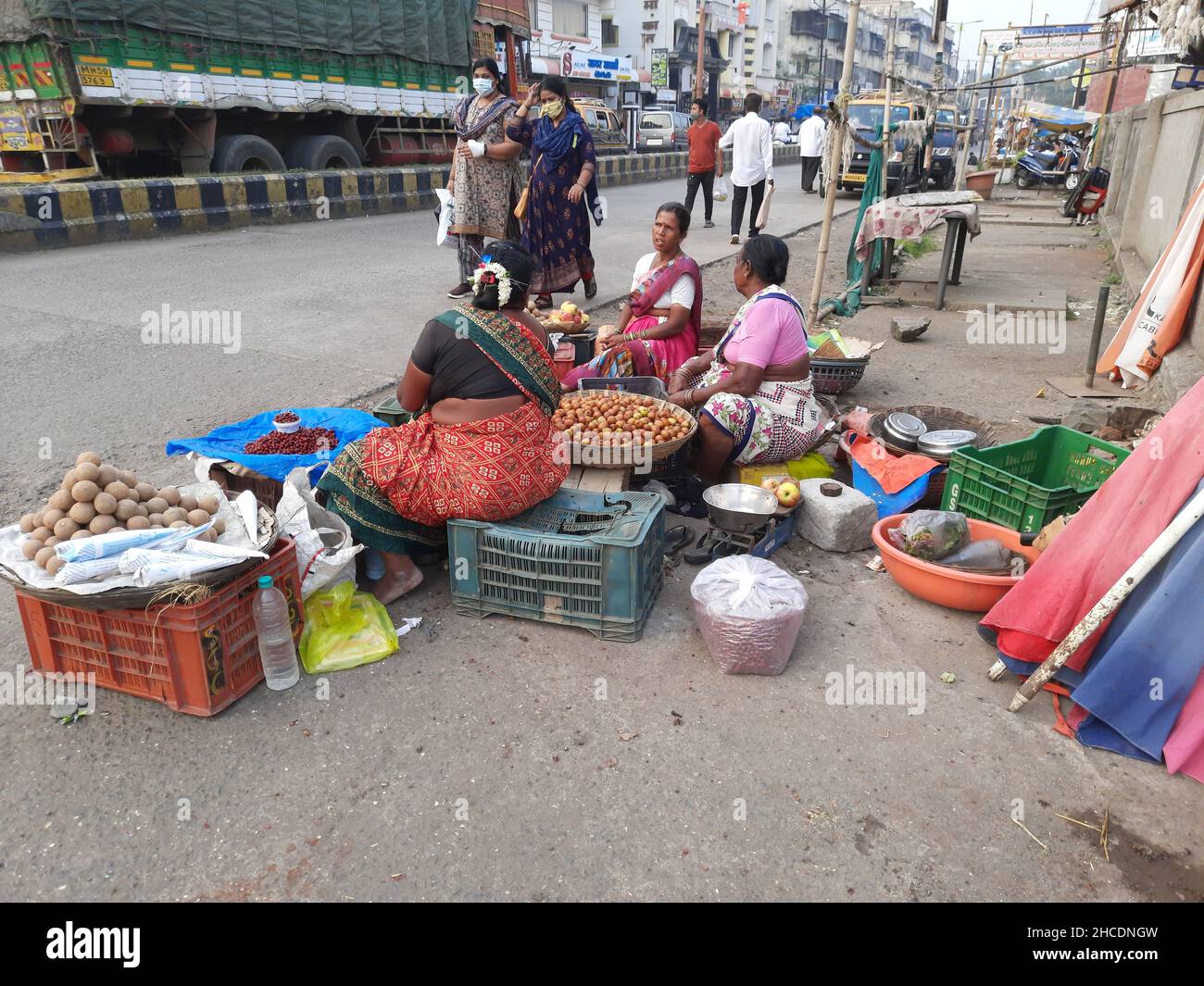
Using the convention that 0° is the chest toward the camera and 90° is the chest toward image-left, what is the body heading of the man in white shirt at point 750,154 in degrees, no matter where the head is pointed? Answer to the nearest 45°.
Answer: approximately 180°

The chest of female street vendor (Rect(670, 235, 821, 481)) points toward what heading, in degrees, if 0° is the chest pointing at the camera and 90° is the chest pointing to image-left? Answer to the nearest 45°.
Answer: approximately 90°

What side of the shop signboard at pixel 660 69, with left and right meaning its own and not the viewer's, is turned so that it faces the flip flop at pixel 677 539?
front

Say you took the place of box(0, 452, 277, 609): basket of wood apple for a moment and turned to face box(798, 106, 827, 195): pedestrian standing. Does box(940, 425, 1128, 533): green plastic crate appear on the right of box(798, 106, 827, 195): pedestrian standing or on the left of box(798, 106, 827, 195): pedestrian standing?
right

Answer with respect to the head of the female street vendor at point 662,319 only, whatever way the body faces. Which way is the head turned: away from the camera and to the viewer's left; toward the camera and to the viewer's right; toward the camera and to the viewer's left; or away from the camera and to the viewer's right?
toward the camera and to the viewer's left

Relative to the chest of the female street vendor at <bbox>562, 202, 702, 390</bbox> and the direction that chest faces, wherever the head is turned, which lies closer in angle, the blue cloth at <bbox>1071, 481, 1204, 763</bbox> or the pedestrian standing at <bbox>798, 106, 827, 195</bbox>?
the blue cloth

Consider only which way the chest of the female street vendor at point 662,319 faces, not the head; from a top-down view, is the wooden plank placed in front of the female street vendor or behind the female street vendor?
in front

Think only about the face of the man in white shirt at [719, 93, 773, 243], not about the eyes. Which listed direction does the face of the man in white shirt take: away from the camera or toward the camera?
away from the camera
